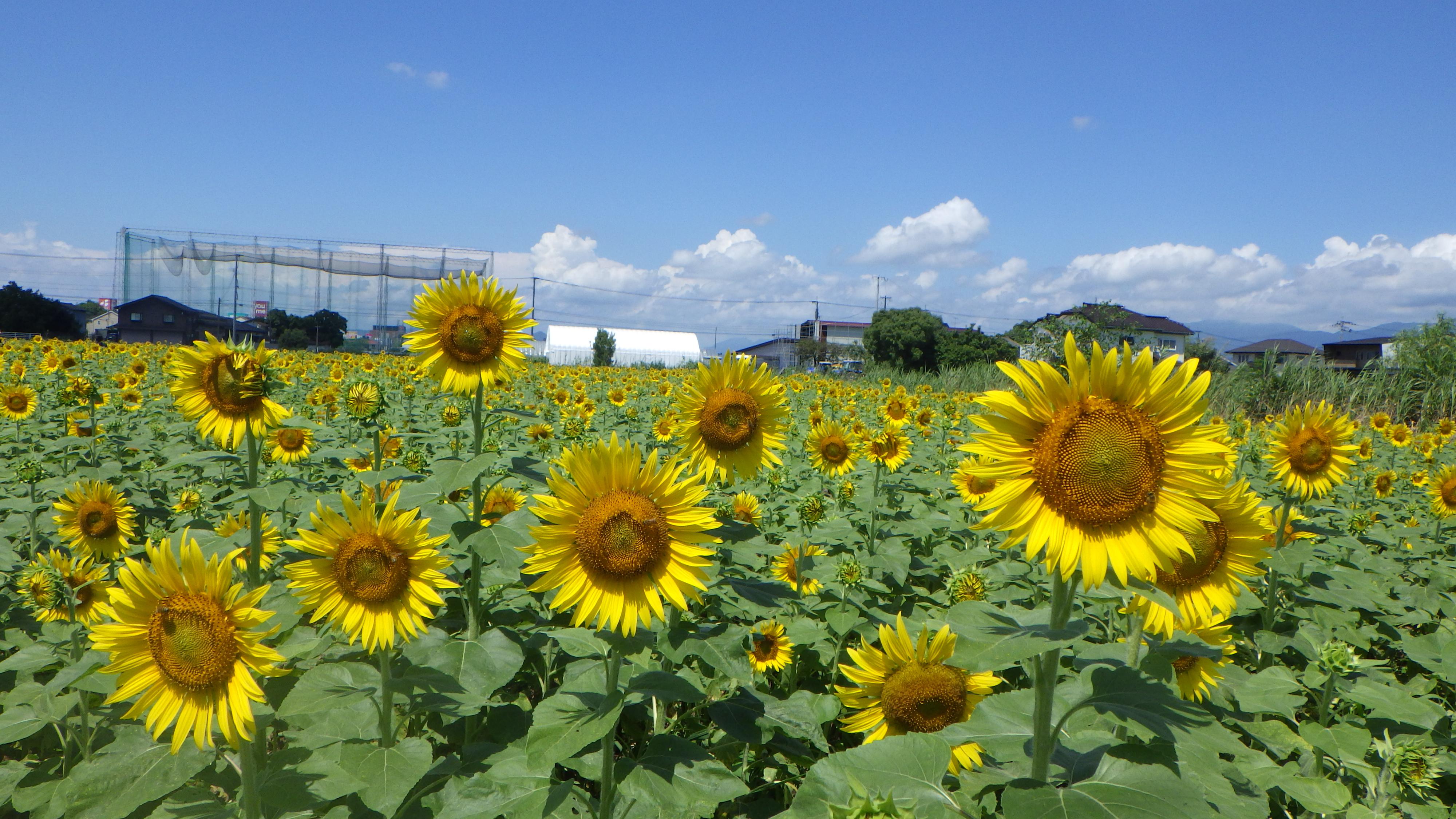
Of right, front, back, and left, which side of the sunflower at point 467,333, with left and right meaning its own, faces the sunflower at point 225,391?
right

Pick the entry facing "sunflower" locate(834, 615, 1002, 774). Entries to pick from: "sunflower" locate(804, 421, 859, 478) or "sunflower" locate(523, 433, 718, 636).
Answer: "sunflower" locate(804, 421, 859, 478)

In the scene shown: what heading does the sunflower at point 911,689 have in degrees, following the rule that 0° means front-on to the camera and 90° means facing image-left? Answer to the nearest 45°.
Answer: approximately 0°

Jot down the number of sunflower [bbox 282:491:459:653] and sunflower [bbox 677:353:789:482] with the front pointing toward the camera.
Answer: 2

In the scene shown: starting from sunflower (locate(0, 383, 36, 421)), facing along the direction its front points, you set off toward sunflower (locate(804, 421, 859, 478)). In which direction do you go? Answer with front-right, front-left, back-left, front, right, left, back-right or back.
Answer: front-left

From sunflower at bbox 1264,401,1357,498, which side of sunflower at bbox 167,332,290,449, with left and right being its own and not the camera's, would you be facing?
left

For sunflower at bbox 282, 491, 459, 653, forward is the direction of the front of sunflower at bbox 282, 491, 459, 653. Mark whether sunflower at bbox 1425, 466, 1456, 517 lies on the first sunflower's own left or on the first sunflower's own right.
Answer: on the first sunflower's own left

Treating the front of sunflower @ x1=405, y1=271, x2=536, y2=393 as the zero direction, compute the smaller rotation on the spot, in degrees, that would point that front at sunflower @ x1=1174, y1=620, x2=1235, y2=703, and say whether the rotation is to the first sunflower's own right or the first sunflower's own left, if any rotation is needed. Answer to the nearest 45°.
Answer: approximately 45° to the first sunflower's own left

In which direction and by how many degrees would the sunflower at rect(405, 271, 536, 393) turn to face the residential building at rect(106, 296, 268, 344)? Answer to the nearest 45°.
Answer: approximately 180°
